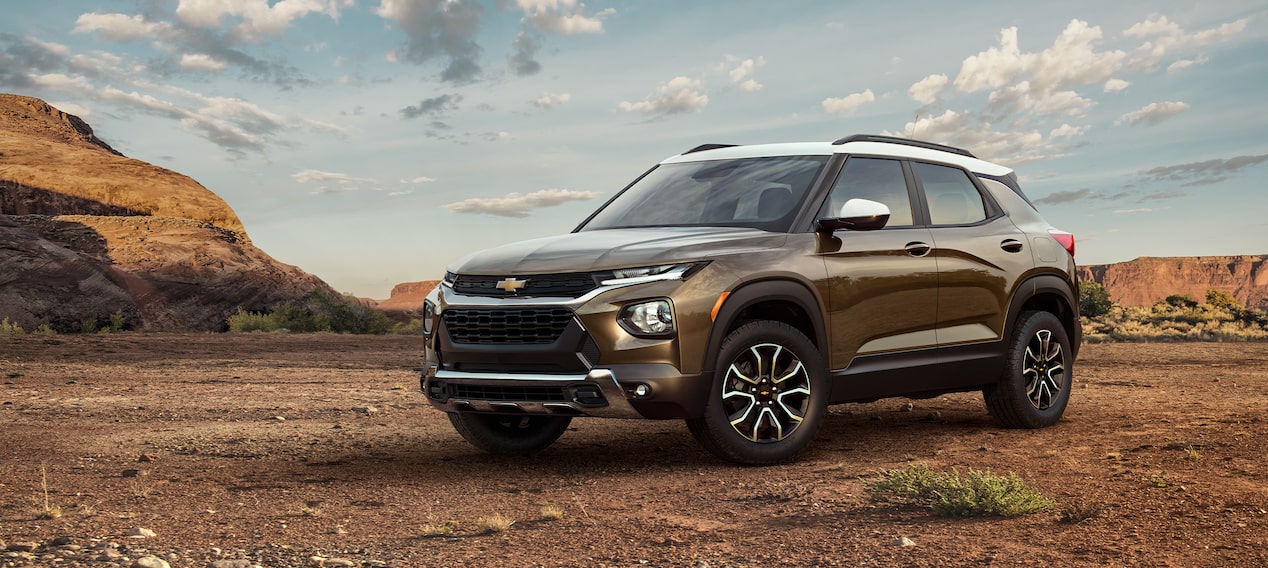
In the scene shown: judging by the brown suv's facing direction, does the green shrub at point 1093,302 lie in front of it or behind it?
behind

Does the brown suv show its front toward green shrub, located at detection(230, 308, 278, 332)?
no

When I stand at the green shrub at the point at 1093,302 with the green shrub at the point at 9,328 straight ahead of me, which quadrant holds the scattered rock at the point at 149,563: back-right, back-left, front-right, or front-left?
front-left

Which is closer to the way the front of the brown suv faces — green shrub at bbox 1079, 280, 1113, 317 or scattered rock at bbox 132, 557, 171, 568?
the scattered rock

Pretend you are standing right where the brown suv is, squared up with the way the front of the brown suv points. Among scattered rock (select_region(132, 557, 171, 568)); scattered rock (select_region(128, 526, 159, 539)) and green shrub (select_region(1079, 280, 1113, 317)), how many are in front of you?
2

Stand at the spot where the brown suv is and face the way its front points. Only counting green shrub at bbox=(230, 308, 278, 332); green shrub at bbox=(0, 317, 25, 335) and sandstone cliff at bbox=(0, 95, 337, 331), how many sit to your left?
0

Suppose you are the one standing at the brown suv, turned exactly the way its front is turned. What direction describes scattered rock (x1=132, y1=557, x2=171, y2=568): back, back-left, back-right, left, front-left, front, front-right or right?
front

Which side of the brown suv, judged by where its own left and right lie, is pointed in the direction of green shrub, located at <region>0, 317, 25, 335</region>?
right

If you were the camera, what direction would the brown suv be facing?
facing the viewer and to the left of the viewer

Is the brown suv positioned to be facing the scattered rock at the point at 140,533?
yes

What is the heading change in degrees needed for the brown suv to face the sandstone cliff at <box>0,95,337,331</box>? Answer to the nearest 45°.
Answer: approximately 90° to its right

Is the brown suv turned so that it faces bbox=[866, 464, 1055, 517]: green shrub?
no
